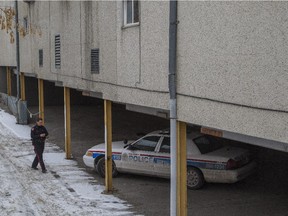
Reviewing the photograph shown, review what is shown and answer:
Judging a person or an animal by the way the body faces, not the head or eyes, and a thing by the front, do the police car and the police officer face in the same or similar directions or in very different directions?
very different directions

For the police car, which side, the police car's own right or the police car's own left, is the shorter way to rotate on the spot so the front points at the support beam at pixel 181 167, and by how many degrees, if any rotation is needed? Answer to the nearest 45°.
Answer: approximately 135° to the police car's own left

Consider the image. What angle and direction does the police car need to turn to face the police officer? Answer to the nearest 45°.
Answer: approximately 45° to its left

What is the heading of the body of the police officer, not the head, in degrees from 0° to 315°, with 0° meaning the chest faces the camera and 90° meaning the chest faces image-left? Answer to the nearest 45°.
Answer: approximately 315°

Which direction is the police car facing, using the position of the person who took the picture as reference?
facing away from the viewer and to the left of the viewer
